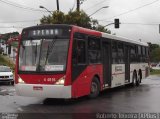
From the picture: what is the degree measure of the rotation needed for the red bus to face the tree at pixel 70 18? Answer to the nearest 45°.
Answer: approximately 135° to its right
